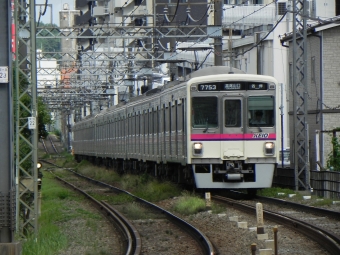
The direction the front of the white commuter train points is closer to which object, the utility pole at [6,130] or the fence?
the utility pole

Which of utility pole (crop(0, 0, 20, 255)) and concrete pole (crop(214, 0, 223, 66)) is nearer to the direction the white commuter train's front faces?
the utility pole

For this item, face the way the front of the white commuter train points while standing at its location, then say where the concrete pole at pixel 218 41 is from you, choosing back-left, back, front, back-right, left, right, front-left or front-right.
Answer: back

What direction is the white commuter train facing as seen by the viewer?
toward the camera

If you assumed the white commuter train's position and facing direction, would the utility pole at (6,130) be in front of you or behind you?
in front
